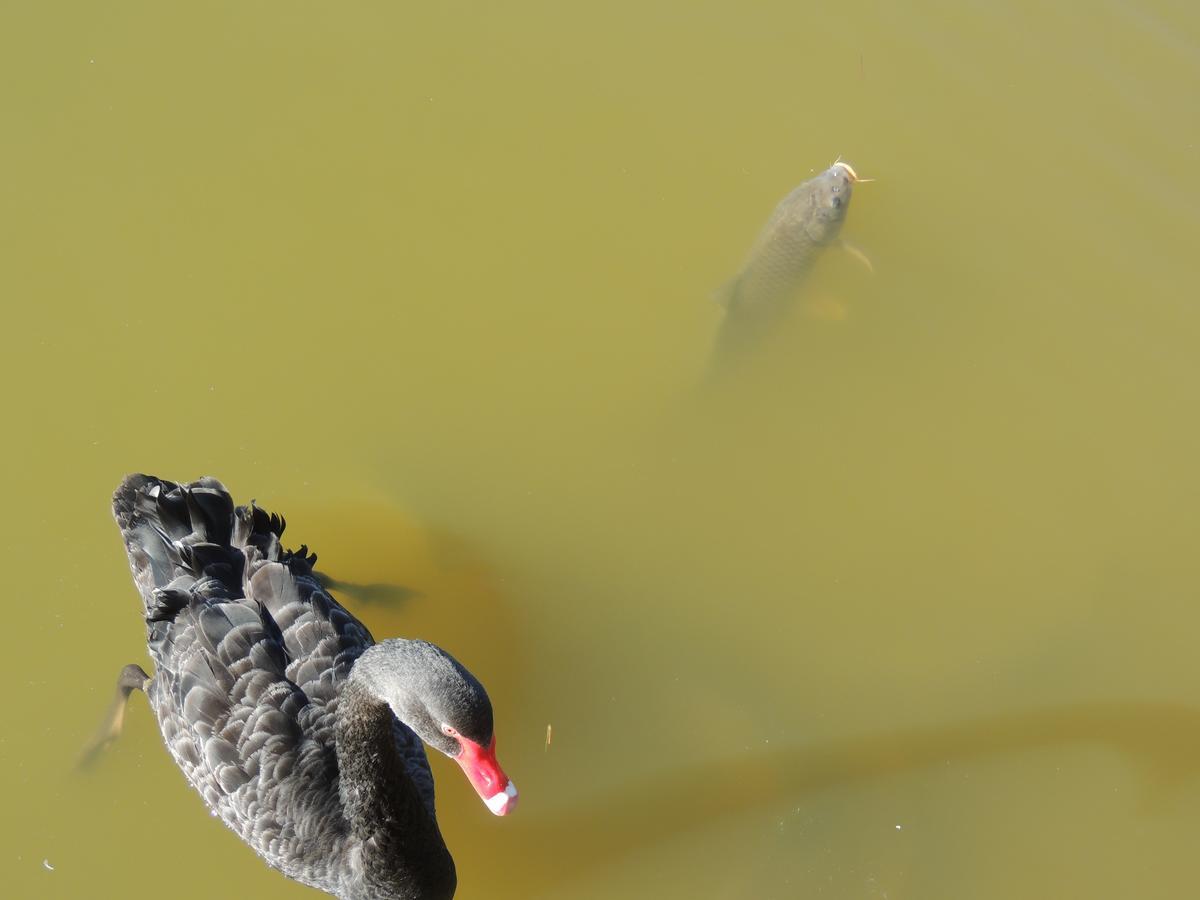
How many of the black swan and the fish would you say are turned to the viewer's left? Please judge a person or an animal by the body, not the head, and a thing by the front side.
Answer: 0

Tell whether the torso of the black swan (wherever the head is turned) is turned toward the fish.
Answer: no

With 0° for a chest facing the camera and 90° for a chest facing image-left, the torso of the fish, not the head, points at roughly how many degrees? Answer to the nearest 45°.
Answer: approximately 225°

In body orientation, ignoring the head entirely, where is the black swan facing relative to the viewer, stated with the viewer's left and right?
facing the viewer and to the right of the viewer

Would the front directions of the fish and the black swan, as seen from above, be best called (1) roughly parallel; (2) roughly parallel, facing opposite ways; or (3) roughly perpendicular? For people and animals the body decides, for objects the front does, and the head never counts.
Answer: roughly perpendicular

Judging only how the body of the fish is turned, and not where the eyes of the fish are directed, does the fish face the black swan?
no
